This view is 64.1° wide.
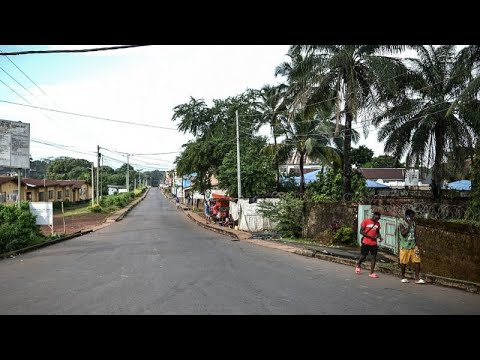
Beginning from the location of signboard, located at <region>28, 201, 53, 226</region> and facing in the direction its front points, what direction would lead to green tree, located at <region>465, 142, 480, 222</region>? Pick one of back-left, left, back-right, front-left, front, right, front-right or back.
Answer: front-left

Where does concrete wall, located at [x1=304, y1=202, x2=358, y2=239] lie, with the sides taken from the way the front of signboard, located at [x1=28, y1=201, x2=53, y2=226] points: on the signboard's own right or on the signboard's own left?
on the signboard's own left

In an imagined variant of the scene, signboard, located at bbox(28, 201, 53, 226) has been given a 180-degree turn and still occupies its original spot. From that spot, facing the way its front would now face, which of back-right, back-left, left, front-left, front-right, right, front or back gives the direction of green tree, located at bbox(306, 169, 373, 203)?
right

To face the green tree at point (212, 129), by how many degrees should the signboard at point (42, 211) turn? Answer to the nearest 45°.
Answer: approximately 135° to its left

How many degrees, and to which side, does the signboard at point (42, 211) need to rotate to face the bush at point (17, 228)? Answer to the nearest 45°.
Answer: approximately 45° to its right

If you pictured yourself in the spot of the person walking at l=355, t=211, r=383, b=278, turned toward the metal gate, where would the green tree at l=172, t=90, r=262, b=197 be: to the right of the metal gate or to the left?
left

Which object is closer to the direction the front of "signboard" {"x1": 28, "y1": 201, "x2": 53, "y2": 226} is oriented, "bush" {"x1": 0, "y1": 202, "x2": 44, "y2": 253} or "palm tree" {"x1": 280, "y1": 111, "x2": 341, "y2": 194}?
the bush

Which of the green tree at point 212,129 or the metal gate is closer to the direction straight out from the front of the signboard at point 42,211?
the metal gate

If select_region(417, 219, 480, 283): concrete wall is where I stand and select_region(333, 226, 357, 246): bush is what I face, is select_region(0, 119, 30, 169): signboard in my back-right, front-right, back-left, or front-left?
front-left

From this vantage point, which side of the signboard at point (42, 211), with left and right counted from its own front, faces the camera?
front

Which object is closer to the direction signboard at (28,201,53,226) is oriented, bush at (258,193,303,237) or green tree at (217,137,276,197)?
the bush

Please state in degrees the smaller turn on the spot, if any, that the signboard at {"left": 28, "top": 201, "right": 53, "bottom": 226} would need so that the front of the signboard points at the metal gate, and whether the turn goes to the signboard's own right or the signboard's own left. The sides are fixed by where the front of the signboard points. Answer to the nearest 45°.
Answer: approximately 45° to the signboard's own left
